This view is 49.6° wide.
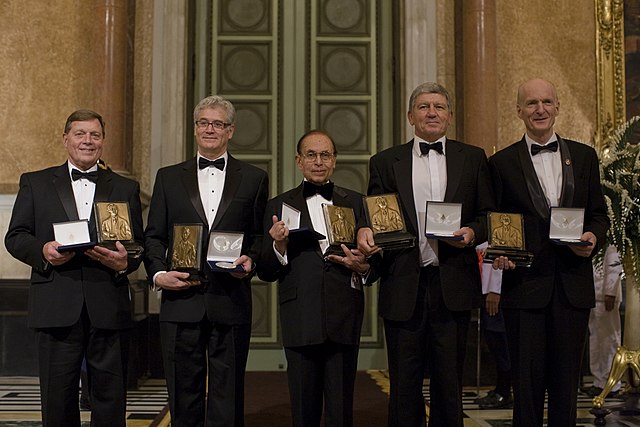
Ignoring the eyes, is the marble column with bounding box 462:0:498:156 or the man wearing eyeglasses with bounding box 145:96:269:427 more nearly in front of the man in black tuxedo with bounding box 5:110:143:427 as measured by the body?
the man wearing eyeglasses

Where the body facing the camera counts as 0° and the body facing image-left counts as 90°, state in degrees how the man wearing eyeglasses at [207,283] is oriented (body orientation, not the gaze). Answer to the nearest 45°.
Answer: approximately 0°

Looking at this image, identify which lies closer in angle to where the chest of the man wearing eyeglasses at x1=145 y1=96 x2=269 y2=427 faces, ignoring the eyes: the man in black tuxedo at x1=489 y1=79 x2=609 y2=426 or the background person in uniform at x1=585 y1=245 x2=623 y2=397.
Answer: the man in black tuxedo

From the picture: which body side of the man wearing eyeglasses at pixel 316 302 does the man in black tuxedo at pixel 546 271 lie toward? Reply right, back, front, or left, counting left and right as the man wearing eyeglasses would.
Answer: left

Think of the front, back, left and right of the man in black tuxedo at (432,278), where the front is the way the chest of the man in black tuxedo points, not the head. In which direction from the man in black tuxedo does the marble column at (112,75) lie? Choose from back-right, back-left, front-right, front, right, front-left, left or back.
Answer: back-right

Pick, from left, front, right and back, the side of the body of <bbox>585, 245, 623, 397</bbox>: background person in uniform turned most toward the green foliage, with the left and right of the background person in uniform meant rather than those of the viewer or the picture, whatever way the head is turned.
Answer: left

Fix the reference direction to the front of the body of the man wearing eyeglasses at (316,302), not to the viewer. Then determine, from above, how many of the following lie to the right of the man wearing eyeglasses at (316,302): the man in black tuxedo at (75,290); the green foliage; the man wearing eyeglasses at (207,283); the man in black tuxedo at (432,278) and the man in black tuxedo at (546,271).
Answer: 2
